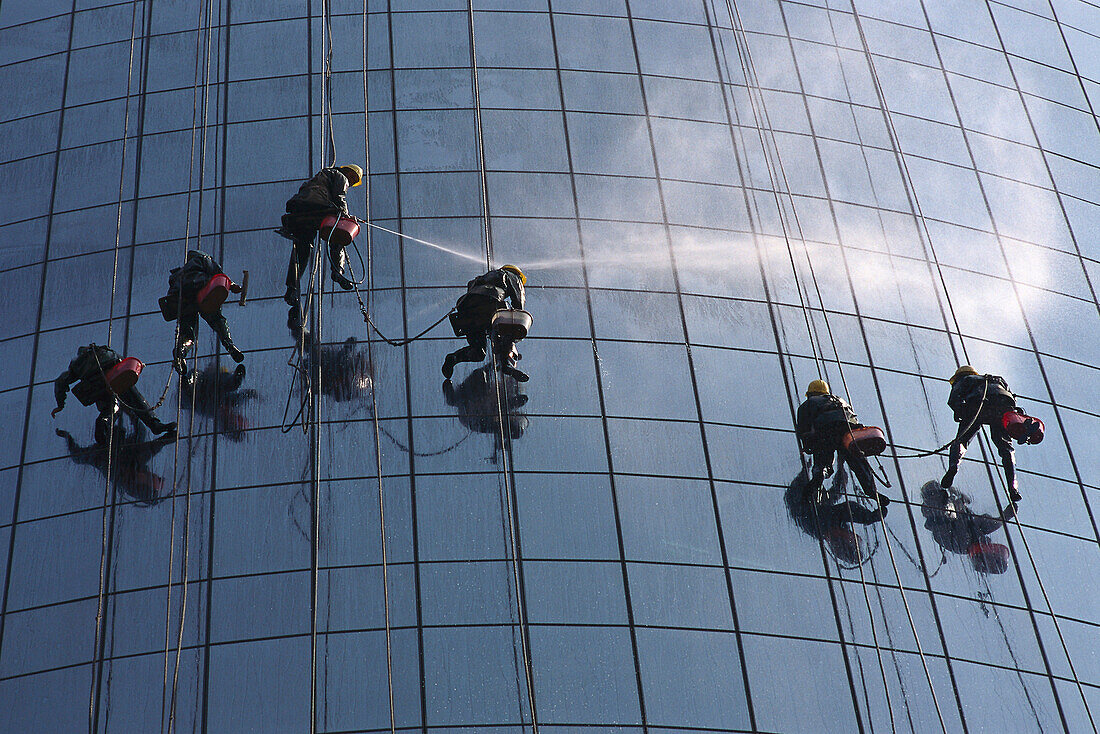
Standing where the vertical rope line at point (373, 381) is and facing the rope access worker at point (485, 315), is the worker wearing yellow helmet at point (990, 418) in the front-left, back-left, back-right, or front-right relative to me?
front-left

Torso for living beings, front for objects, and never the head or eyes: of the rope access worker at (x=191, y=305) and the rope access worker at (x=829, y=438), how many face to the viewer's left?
0

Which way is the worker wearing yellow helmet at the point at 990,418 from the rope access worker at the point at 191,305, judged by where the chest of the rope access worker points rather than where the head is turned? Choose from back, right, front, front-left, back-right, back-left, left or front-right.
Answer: front-right

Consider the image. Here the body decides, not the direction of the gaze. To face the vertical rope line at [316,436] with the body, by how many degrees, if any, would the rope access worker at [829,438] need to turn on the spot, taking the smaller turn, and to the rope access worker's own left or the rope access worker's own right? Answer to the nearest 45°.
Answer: approximately 90° to the rope access worker's own left

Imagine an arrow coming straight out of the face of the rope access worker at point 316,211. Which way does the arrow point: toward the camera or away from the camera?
away from the camera

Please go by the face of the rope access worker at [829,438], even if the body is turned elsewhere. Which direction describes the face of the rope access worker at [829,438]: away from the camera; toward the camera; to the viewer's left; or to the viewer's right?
away from the camera

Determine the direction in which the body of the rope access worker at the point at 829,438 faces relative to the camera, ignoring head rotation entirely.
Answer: away from the camera

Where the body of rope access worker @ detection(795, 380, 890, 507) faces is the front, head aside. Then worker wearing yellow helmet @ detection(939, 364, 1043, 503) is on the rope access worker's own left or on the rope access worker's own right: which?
on the rope access worker's own right

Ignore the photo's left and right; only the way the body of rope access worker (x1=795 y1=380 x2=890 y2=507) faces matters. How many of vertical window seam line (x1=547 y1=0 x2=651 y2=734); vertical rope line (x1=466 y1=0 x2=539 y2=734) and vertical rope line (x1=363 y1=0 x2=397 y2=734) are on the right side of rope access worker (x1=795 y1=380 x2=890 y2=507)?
0

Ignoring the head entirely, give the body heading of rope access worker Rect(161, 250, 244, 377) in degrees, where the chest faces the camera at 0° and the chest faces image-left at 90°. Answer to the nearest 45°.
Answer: approximately 225°

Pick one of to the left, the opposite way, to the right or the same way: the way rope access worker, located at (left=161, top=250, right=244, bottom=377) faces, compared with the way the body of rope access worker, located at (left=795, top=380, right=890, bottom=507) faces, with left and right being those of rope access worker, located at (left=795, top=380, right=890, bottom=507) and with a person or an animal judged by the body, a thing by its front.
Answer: the same way

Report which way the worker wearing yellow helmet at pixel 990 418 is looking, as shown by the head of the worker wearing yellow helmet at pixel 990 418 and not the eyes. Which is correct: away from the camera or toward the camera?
away from the camera

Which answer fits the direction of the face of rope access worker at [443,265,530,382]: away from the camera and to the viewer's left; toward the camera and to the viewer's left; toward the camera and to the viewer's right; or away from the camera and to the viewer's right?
away from the camera and to the viewer's right

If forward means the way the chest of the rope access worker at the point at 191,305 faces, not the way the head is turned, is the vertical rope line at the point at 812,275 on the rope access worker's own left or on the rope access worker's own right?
on the rope access worker's own right

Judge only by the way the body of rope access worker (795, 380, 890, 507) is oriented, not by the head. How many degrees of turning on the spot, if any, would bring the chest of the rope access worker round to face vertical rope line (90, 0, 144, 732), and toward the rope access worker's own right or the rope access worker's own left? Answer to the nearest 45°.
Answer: approximately 90° to the rope access worker's own left

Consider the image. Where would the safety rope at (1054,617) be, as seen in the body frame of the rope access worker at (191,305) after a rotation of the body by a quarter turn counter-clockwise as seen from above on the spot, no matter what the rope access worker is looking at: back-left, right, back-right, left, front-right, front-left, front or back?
back-right

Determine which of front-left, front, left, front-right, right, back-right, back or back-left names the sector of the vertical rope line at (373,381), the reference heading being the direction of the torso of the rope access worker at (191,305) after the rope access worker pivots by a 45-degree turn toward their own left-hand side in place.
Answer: right

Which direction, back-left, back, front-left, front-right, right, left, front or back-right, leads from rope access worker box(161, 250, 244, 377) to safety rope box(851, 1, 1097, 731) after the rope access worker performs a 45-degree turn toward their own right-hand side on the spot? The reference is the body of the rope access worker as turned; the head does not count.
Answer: front
